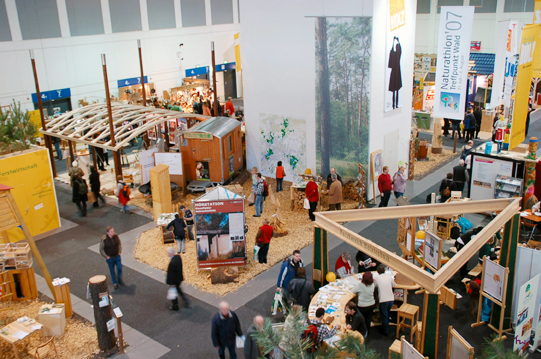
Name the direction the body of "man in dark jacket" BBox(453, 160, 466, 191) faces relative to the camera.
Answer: away from the camera

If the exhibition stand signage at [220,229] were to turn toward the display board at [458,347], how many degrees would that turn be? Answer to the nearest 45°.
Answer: approximately 45° to its left

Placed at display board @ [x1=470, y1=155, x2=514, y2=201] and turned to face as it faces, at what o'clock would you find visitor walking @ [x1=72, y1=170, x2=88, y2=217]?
The visitor walking is roughly at 2 o'clock from the display board.

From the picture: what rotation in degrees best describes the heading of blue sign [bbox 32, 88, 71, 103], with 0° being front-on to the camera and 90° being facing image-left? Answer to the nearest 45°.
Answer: approximately 0°

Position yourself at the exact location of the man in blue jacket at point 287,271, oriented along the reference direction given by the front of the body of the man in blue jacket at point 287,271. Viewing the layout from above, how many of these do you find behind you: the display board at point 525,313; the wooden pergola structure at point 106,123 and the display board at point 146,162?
2

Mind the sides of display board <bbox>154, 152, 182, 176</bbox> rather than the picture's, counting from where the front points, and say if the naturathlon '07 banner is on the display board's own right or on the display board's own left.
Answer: on the display board's own left

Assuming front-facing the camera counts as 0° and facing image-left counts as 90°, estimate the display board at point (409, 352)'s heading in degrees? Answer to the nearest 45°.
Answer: approximately 45°

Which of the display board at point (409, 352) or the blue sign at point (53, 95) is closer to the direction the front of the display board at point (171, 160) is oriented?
the display board

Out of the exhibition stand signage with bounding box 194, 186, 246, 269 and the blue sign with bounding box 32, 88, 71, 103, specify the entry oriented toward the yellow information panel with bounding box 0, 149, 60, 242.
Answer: the blue sign
